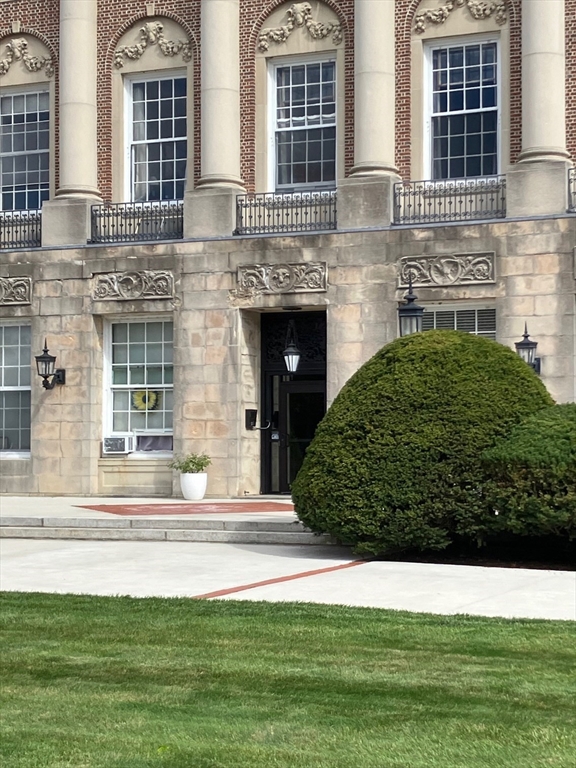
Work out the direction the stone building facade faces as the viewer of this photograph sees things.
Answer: facing the viewer

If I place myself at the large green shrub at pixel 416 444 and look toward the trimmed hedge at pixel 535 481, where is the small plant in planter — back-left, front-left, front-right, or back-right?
back-left

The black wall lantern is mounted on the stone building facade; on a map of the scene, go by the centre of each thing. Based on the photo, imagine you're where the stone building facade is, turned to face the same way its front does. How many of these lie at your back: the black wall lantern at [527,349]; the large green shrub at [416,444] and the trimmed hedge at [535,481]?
0

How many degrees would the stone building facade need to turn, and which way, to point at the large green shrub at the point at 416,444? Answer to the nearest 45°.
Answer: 0° — it already faces it

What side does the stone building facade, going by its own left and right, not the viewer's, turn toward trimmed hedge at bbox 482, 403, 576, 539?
front
